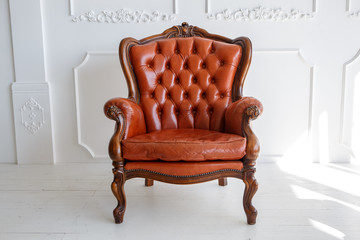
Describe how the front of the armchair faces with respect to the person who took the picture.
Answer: facing the viewer
